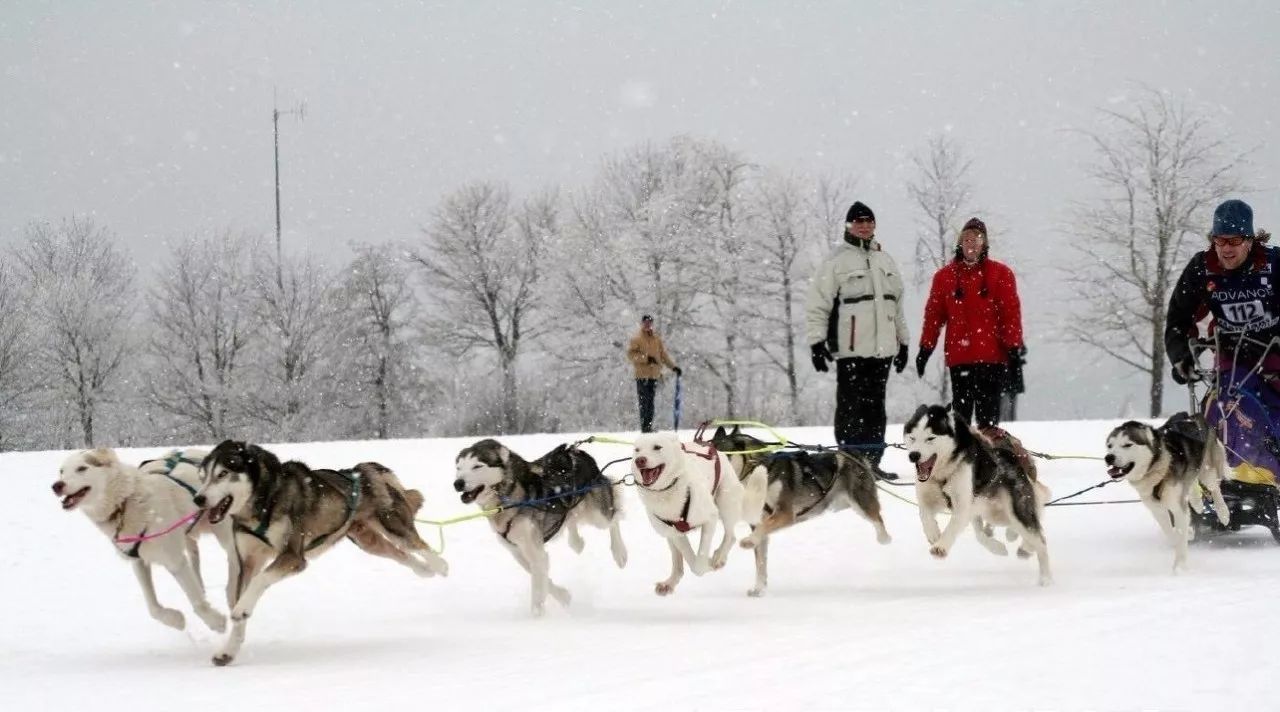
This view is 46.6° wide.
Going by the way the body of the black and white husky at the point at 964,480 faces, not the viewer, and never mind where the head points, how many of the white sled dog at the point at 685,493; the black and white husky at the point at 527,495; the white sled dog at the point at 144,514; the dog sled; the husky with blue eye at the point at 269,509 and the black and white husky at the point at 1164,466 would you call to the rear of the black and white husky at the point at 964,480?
2

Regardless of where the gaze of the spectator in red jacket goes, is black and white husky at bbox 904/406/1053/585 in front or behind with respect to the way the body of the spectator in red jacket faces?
in front

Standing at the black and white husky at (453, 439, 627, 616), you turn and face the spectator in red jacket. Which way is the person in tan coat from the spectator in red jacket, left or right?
left

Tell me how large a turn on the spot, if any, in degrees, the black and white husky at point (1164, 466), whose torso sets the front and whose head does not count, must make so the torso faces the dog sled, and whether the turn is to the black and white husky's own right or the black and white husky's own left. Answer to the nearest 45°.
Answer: approximately 180°

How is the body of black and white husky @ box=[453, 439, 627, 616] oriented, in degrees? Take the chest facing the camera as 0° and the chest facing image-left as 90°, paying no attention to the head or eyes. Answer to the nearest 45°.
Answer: approximately 45°

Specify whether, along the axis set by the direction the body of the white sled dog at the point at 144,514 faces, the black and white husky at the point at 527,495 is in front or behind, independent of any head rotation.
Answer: behind

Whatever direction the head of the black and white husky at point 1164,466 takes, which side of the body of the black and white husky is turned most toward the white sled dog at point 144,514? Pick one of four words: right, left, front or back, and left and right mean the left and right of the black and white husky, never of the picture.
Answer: front

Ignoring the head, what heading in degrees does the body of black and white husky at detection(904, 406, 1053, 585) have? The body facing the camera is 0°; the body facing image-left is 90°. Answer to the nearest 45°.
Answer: approximately 45°

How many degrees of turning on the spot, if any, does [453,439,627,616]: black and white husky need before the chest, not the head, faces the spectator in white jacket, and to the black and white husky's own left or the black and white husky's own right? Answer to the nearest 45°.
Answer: approximately 180°
